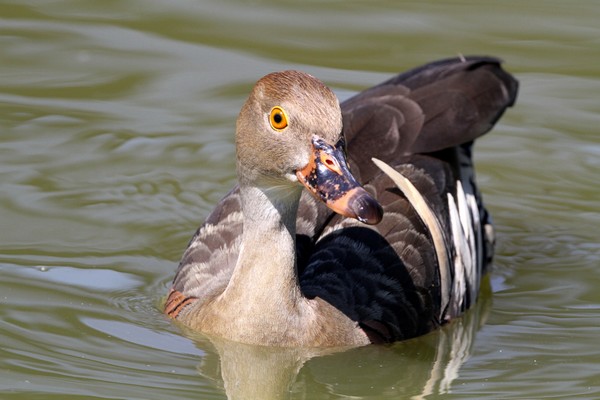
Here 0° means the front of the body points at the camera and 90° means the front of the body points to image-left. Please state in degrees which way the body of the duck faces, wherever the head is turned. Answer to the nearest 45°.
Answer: approximately 45°
